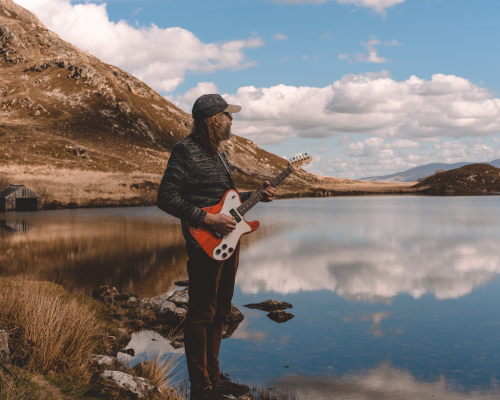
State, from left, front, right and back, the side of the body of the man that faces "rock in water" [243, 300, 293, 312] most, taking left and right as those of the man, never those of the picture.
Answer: left

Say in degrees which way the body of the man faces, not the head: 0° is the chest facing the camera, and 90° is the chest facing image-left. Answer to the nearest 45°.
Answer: approximately 270°

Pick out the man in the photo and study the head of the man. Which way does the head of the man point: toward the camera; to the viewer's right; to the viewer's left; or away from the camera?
to the viewer's right

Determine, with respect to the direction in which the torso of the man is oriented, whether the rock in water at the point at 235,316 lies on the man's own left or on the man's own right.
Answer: on the man's own left

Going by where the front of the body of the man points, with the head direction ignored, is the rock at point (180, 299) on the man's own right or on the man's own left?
on the man's own left

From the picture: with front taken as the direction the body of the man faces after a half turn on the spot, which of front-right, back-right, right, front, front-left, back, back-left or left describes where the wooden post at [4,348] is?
front

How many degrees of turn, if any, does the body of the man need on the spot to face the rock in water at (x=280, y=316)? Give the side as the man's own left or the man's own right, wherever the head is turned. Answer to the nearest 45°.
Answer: approximately 90° to the man's own left
